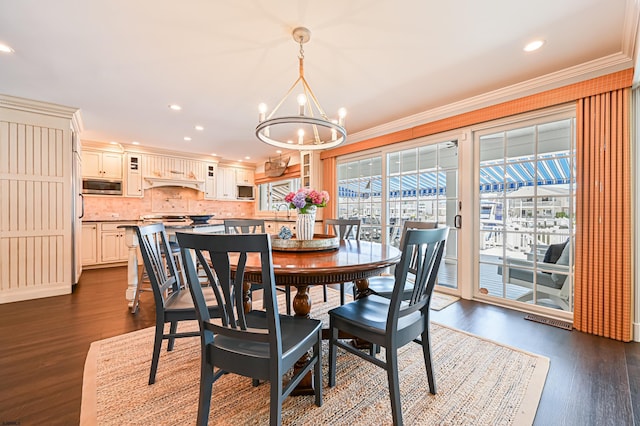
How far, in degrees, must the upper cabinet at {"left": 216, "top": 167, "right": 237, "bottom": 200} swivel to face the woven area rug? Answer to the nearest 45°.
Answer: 0° — it already faces it

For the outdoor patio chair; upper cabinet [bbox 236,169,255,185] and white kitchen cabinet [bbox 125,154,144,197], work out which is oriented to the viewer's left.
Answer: the outdoor patio chair

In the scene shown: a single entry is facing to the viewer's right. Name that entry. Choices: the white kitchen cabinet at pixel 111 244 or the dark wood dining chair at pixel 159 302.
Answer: the dark wood dining chair

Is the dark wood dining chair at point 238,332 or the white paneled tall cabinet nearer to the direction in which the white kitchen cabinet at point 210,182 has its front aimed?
the dark wood dining chair

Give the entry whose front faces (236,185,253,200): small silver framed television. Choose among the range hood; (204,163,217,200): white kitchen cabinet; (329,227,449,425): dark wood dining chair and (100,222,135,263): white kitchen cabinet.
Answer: the dark wood dining chair

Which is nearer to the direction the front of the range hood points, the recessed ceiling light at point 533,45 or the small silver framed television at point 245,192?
the recessed ceiling light

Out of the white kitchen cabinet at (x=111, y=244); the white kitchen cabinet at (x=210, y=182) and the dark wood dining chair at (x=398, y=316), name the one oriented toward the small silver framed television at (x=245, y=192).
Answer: the dark wood dining chair

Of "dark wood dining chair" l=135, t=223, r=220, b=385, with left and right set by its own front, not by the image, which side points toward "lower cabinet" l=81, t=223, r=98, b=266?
left

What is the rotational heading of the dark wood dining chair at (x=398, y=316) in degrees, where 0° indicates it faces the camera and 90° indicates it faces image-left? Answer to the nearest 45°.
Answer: approximately 135°
